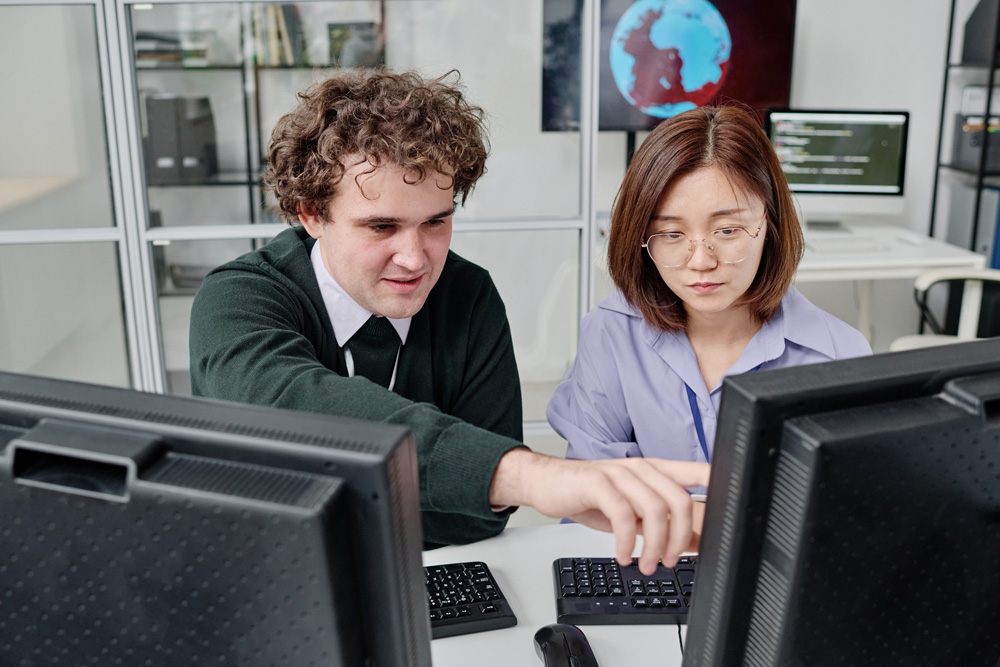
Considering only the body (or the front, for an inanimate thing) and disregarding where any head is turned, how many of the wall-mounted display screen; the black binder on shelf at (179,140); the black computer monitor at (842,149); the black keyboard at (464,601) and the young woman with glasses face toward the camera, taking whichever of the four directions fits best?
4

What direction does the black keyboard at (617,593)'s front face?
away from the camera

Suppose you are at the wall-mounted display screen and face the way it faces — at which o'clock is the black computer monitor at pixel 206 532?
The black computer monitor is roughly at 12 o'clock from the wall-mounted display screen.

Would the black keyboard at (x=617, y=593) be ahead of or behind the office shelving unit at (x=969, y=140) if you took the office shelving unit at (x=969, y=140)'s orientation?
ahead

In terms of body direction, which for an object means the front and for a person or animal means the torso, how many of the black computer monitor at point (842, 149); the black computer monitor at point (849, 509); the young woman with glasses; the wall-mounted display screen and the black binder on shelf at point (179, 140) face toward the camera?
4

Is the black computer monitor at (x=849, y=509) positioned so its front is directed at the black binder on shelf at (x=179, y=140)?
yes

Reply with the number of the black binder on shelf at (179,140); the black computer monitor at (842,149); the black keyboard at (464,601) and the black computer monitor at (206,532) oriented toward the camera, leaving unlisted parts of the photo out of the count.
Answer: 2

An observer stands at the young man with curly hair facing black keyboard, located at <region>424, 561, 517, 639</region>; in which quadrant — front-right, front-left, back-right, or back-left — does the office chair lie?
back-left

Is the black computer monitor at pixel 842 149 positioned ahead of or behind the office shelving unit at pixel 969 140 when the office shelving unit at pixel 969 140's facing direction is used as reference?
ahead

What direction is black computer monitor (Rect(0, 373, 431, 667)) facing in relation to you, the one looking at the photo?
facing away from the viewer and to the right of the viewer

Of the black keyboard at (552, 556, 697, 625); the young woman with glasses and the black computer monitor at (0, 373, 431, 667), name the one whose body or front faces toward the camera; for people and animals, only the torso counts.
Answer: the young woman with glasses

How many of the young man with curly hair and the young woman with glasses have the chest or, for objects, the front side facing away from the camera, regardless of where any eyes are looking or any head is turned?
0

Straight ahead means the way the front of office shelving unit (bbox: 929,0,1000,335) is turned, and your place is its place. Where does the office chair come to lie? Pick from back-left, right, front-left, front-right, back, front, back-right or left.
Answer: front-left

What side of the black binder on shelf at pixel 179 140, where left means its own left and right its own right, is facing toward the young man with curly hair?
front

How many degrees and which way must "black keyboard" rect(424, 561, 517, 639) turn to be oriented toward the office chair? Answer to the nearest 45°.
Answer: approximately 45° to its right

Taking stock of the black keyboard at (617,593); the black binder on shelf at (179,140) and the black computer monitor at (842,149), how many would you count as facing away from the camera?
1
